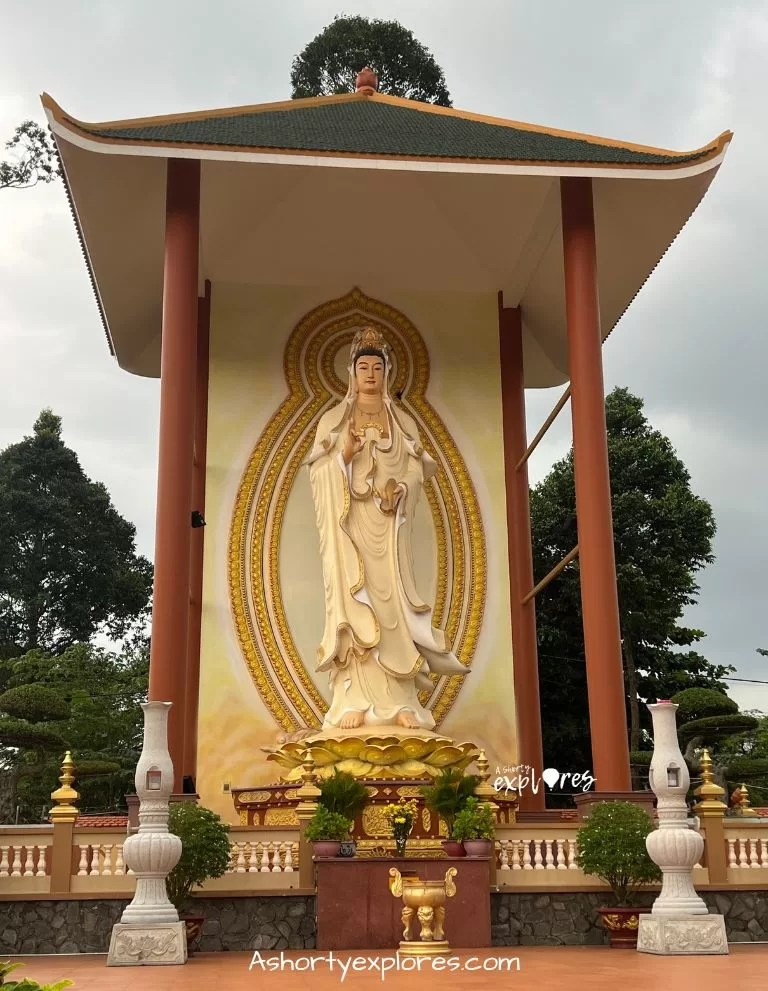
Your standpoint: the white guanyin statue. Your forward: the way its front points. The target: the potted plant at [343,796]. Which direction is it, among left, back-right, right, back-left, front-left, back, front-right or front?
front

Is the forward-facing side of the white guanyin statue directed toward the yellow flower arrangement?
yes

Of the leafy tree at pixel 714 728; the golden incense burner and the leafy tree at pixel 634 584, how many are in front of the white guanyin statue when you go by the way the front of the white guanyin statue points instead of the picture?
1

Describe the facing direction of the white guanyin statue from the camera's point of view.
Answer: facing the viewer

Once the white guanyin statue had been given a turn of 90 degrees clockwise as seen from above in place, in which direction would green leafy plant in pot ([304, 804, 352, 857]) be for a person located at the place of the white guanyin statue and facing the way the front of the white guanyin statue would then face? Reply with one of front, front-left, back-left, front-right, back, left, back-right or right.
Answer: left

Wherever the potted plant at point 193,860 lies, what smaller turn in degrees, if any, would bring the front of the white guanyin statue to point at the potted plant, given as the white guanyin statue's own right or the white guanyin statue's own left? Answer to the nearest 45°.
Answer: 0° — it already faces it

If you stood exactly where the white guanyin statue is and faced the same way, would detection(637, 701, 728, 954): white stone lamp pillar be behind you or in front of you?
in front

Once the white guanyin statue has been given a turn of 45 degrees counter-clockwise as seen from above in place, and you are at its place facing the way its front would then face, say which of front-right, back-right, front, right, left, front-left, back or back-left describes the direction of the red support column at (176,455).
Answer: right

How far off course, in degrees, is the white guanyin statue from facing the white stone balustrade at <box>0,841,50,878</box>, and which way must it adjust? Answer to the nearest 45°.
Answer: approximately 45° to its right

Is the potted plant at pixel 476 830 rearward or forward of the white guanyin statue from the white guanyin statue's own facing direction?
forward

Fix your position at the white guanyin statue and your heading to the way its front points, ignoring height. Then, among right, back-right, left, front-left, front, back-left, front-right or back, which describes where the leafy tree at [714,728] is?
back-left

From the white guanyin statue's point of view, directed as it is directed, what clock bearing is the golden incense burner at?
The golden incense burner is roughly at 12 o'clock from the white guanyin statue.

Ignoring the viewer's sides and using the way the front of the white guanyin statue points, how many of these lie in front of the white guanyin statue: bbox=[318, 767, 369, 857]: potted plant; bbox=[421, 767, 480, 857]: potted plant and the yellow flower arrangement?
3
